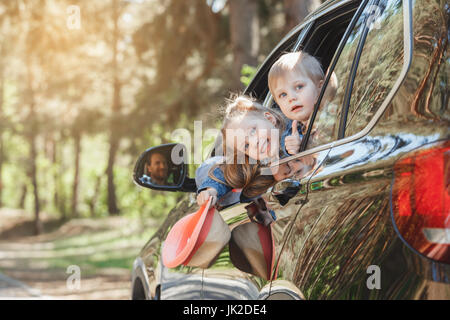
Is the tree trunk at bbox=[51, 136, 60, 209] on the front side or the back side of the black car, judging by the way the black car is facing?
on the front side

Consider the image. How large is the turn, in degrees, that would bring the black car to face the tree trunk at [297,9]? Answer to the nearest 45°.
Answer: approximately 45° to its right

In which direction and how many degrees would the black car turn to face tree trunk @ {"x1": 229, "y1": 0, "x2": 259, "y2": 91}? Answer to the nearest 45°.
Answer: approximately 45° to its right

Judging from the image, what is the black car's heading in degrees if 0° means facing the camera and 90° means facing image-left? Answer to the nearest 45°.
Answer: approximately 135°

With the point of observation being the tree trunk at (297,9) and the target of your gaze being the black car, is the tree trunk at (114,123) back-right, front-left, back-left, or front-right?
back-right

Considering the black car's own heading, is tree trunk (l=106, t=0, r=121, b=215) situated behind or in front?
in front
